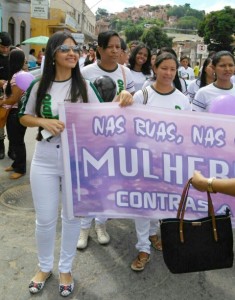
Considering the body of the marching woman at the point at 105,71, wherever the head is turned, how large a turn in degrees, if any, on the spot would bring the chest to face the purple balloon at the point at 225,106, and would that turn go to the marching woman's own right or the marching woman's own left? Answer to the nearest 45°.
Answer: approximately 45° to the marching woman's own left

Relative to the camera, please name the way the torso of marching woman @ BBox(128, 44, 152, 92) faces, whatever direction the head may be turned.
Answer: toward the camera

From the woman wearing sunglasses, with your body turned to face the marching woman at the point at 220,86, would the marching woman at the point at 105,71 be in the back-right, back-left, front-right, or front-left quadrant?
front-left

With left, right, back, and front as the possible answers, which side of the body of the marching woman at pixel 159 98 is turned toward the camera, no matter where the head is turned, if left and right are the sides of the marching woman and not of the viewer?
front

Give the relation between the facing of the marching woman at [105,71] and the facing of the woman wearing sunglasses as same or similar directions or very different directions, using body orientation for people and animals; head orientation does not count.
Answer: same or similar directions

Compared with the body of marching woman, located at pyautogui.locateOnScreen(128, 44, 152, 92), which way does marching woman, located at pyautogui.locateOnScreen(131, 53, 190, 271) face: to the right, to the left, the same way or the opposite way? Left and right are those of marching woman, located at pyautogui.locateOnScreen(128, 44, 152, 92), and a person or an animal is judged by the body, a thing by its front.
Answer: the same way

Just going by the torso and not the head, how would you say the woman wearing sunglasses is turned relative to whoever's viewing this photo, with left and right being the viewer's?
facing the viewer

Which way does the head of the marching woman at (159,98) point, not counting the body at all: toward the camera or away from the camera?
toward the camera

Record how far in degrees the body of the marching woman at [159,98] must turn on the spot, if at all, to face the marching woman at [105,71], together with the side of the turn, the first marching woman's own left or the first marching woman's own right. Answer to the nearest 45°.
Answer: approximately 135° to the first marching woman's own right

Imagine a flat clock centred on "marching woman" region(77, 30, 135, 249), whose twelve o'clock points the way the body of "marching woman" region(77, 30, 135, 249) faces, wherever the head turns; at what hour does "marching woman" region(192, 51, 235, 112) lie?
"marching woman" region(192, 51, 235, 112) is roughly at 9 o'clock from "marching woman" region(77, 30, 135, 249).

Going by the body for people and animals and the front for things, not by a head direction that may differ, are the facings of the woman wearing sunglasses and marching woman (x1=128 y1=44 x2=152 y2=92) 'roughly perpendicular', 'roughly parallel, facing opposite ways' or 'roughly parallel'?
roughly parallel

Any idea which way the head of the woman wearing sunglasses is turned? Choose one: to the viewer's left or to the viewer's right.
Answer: to the viewer's right

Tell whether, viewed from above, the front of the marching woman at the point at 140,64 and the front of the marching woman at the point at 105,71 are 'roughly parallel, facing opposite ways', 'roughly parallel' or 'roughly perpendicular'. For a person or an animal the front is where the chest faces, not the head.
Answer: roughly parallel

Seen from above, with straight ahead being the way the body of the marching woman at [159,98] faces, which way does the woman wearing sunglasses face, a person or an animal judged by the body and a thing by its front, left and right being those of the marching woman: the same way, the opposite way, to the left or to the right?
the same way

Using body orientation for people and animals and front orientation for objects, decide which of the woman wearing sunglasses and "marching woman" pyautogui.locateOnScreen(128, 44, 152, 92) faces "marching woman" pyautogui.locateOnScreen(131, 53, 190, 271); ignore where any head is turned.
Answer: "marching woman" pyautogui.locateOnScreen(128, 44, 152, 92)
